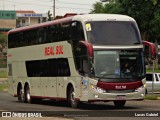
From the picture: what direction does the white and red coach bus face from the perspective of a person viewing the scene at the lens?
facing the viewer and to the right of the viewer
